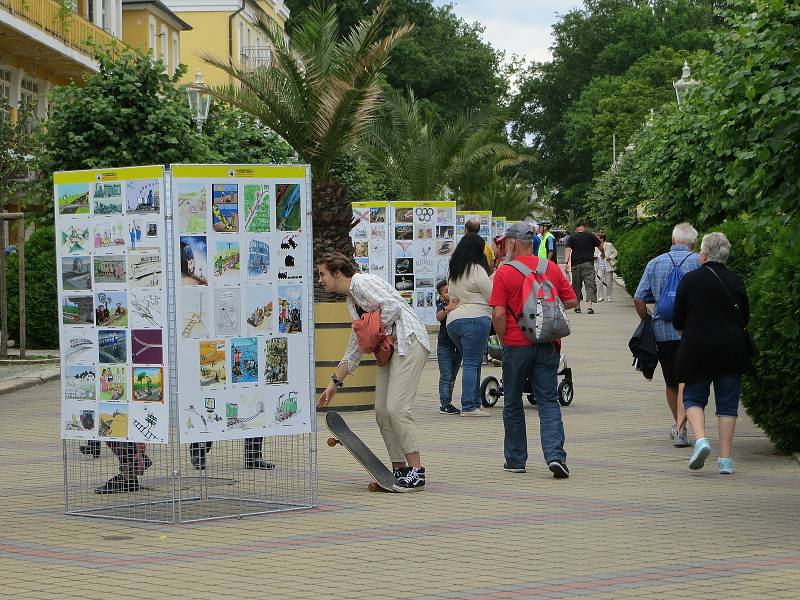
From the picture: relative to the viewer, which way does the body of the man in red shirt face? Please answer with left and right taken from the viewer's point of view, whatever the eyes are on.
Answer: facing away from the viewer and to the left of the viewer

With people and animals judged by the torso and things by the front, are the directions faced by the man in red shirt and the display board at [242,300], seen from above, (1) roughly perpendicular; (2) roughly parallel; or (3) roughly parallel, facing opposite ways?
roughly parallel, facing opposite ways

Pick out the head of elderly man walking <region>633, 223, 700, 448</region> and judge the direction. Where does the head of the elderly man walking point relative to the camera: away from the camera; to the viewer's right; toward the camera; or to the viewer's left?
away from the camera

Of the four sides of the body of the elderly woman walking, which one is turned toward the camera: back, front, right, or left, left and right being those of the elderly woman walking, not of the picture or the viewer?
back

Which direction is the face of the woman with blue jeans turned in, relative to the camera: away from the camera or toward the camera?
away from the camera

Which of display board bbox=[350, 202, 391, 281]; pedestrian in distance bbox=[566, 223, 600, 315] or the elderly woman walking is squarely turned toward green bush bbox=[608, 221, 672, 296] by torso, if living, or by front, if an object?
the elderly woman walking
